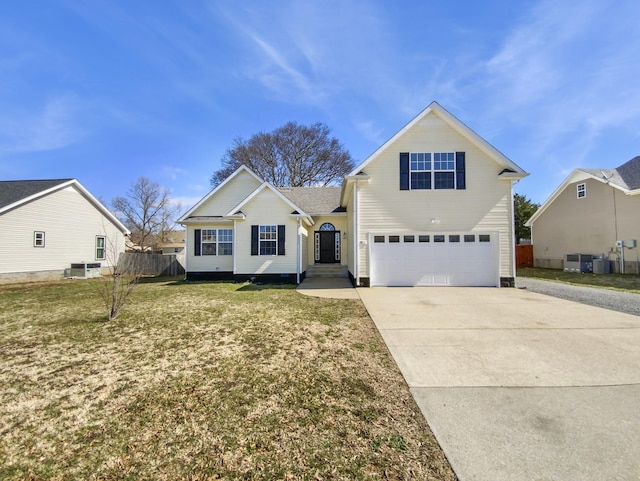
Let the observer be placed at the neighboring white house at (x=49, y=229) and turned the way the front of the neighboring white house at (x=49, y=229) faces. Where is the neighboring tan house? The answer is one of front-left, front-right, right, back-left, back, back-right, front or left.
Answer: left

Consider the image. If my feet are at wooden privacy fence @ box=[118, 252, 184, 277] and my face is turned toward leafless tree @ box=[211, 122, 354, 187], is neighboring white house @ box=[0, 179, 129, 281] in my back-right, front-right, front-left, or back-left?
back-left

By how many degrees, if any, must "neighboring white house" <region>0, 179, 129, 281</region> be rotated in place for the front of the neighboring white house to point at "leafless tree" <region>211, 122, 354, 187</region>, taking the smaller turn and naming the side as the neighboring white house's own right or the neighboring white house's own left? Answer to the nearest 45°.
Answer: approximately 135° to the neighboring white house's own left

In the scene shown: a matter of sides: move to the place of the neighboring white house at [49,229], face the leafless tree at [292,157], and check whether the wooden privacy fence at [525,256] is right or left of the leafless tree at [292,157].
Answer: right

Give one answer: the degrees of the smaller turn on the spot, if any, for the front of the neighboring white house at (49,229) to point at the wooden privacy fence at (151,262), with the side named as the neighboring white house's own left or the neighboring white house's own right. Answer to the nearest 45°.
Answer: approximately 135° to the neighboring white house's own left

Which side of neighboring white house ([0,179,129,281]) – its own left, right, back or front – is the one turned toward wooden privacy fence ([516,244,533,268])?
left

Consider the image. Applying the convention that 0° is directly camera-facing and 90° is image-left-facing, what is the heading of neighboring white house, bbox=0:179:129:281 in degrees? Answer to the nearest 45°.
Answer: approximately 45°
